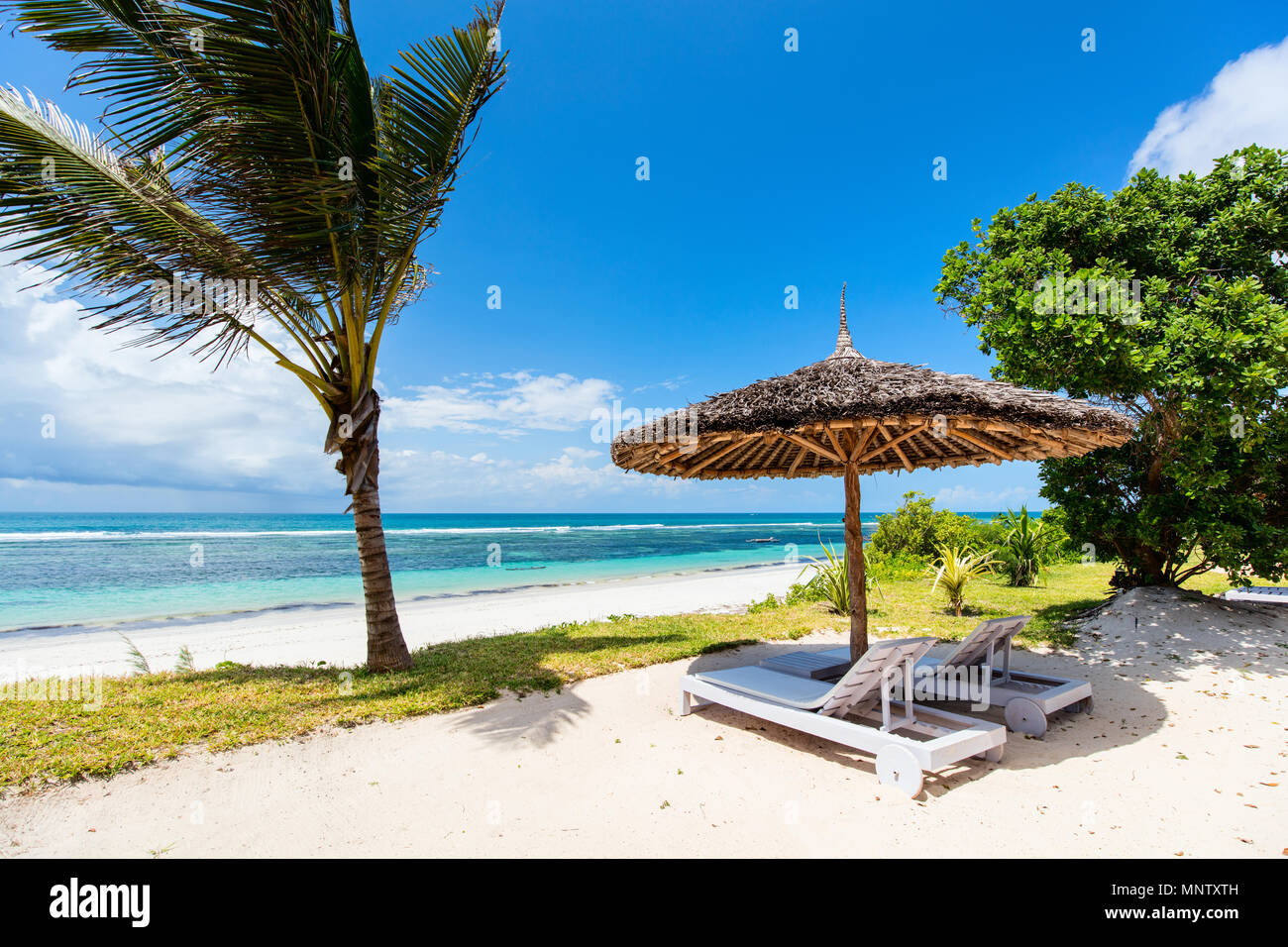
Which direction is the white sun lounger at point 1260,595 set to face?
to the viewer's left

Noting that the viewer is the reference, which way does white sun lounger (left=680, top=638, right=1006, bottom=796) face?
facing away from the viewer and to the left of the viewer

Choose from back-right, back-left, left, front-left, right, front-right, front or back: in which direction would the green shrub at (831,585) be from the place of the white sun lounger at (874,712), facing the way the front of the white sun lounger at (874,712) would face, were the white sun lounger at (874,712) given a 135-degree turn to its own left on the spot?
back

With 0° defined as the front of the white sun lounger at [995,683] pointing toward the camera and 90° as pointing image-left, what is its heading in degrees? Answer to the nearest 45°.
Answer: approximately 135°

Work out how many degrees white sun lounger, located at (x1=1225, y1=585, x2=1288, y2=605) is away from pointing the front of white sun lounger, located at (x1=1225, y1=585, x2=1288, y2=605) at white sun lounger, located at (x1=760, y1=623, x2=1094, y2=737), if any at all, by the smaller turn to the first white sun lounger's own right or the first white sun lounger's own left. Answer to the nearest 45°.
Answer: approximately 90° to the first white sun lounger's own left
